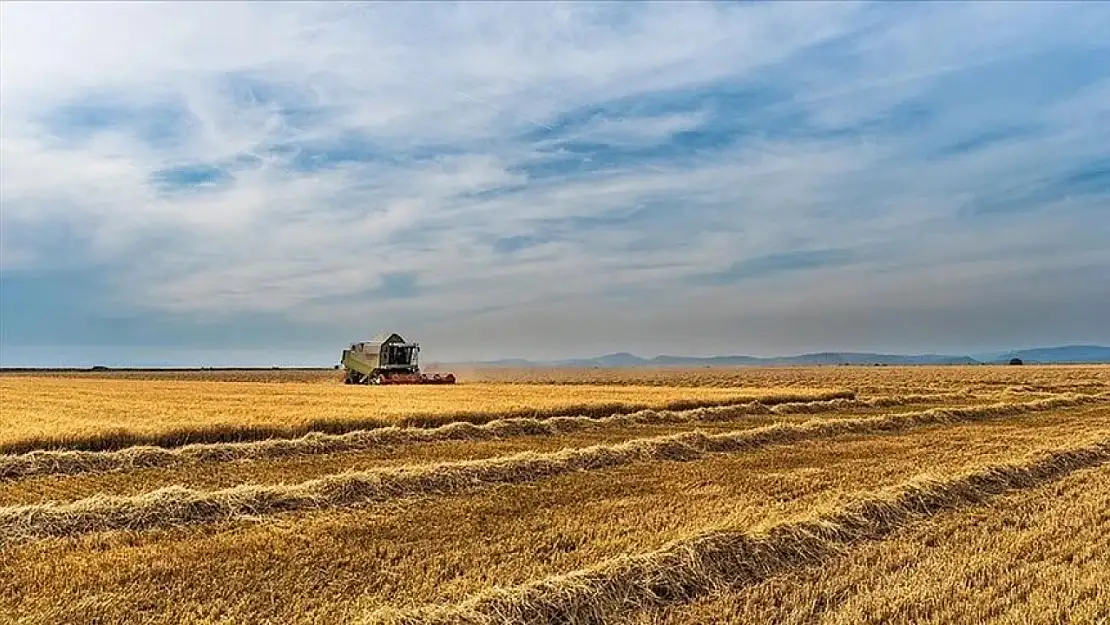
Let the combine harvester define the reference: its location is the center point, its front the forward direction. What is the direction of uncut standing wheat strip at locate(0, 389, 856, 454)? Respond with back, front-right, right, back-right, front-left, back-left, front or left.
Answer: front-right

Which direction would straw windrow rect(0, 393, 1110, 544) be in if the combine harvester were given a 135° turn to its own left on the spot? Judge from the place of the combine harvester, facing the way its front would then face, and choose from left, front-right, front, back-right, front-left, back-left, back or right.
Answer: back

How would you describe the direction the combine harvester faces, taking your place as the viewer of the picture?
facing the viewer and to the right of the viewer

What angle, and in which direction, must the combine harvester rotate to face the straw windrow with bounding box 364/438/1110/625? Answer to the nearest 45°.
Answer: approximately 45° to its right
